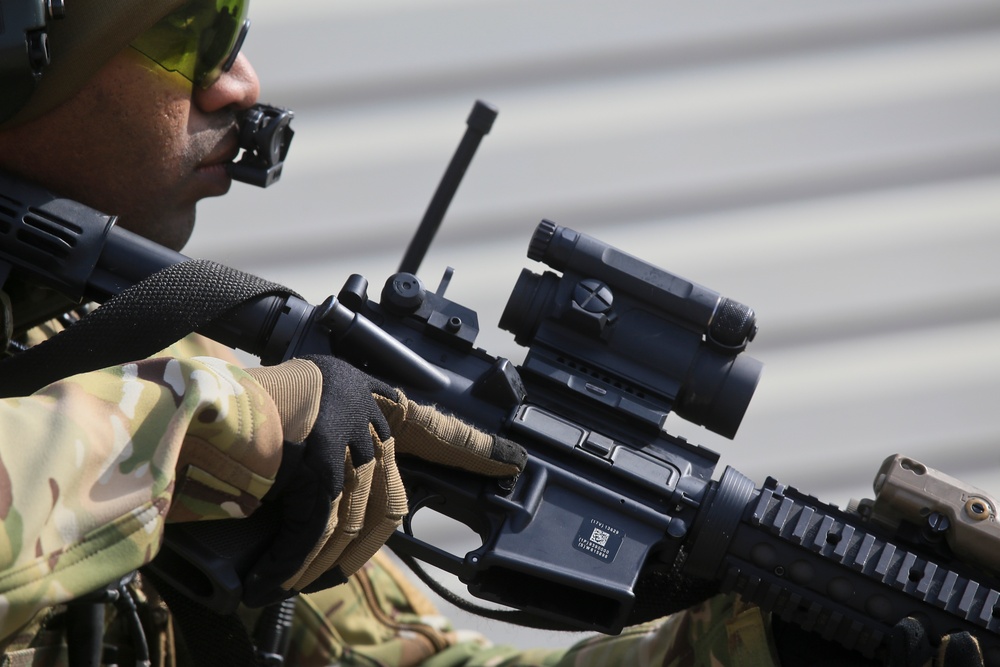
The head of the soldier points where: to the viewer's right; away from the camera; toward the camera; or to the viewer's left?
to the viewer's right

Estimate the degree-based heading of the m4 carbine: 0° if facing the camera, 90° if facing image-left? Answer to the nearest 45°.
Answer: approximately 270°

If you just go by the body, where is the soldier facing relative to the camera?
to the viewer's right
